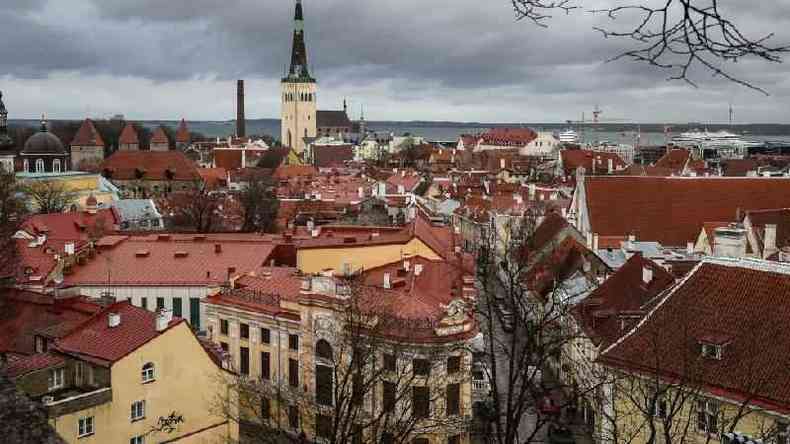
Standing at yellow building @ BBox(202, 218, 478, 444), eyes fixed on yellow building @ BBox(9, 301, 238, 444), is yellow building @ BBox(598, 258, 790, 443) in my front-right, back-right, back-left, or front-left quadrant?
back-left

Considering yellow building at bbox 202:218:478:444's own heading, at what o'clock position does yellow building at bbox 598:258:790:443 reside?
yellow building at bbox 598:258:790:443 is roughly at 9 o'clock from yellow building at bbox 202:218:478:444.

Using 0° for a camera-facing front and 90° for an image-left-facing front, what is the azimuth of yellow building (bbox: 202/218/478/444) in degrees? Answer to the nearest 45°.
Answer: approximately 45°

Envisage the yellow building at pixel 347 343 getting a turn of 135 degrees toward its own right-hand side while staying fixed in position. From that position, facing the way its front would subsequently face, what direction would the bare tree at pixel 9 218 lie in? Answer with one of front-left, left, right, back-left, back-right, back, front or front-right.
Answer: front-left
